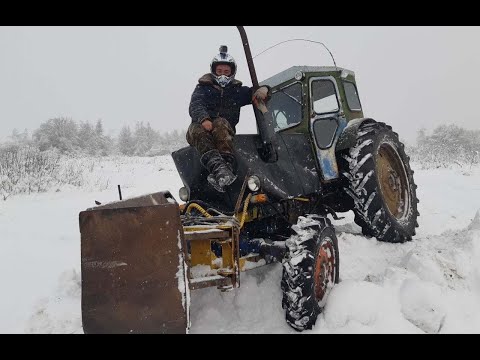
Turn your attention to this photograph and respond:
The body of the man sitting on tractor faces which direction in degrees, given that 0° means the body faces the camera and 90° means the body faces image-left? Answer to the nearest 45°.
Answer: approximately 0°

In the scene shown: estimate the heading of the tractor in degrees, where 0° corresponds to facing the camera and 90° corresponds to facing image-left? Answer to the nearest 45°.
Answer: approximately 45°
